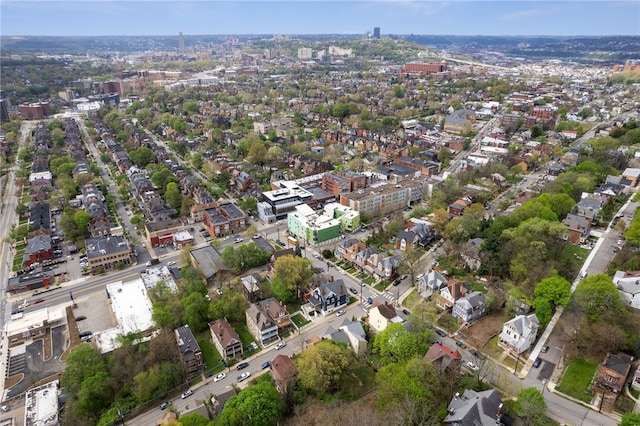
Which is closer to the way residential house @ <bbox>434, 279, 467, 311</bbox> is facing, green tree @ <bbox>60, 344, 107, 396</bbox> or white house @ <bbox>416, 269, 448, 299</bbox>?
the green tree

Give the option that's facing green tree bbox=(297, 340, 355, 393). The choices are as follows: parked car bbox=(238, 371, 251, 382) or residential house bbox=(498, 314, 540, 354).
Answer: the residential house

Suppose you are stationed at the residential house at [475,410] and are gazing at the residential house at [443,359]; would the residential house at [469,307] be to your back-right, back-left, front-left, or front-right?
front-right

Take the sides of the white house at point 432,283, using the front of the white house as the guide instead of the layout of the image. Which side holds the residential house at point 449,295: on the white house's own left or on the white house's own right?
on the white house's own left

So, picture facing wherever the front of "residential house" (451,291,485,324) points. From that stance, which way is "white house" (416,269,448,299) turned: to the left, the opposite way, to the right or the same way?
the same way

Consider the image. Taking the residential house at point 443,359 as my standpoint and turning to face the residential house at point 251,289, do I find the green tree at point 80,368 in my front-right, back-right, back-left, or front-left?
front-left

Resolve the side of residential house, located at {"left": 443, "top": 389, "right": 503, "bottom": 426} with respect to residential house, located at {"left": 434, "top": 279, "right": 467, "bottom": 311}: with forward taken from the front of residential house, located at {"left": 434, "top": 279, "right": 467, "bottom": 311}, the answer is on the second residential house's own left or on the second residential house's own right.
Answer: on the second residential house's own left

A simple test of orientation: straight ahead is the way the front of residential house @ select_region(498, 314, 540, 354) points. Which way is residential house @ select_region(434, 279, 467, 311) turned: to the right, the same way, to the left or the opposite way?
the same way

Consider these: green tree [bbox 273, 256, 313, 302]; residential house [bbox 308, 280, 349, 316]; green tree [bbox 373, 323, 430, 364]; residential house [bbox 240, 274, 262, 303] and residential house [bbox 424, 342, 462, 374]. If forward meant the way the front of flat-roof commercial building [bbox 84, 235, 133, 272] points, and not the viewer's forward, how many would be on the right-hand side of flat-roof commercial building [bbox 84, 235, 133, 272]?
0

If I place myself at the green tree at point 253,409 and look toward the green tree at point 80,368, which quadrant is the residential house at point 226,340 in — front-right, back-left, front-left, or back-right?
front-right

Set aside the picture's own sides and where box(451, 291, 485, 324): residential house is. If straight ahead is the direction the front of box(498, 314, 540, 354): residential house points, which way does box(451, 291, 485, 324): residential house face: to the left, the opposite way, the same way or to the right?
the same way

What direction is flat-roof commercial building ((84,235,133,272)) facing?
toward the camera
